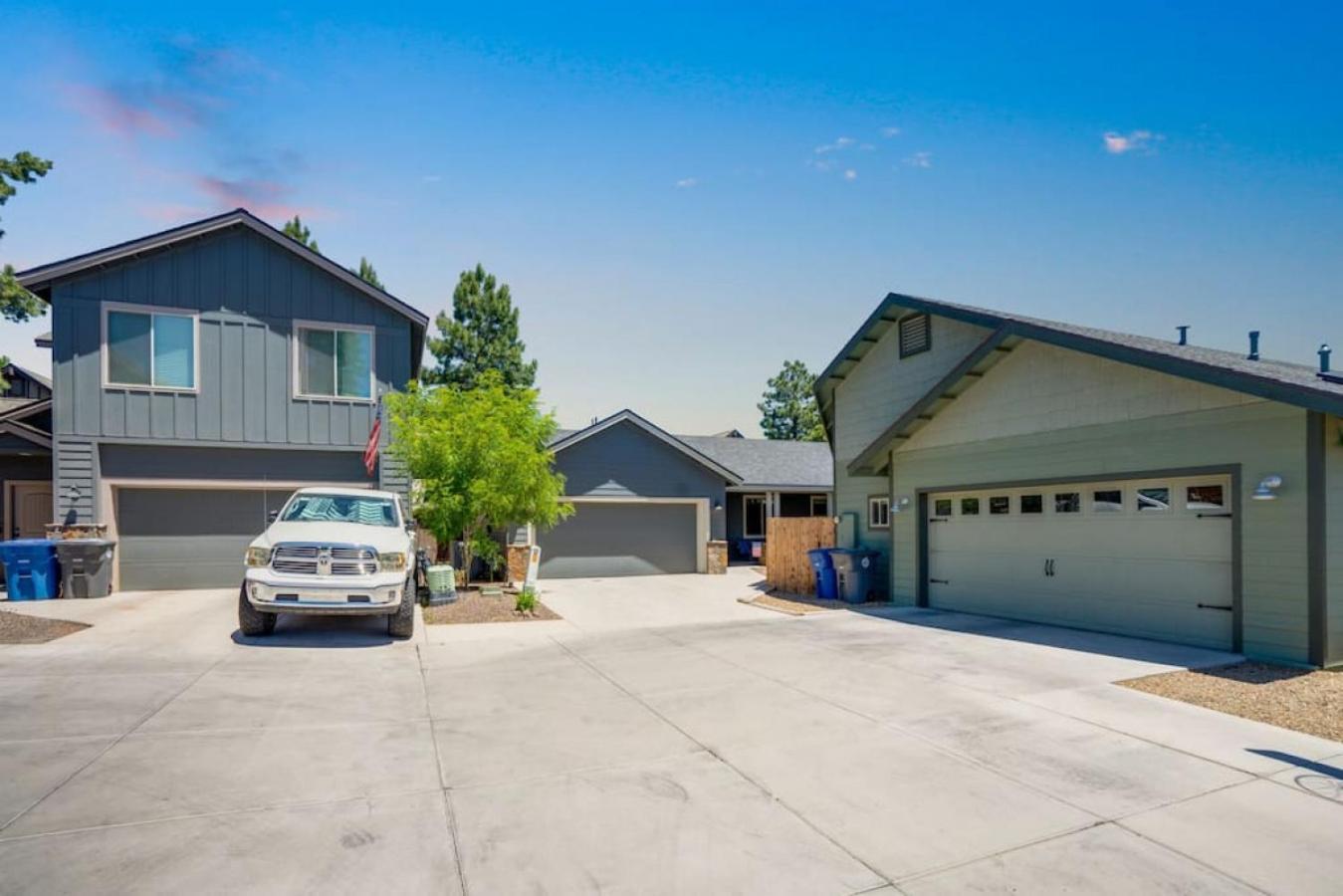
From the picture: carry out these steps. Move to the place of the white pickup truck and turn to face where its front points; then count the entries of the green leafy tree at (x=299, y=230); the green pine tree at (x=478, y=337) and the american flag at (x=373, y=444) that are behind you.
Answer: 3

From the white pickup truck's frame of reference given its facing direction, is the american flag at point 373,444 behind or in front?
behind

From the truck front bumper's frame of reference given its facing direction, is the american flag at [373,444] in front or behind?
behind

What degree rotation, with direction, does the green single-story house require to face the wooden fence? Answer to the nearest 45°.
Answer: approximately 90° to its right

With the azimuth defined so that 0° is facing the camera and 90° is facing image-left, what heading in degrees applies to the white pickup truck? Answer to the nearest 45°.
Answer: approximately 0°

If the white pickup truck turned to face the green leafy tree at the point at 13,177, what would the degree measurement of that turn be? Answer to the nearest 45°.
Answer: approximately 135° to its right
